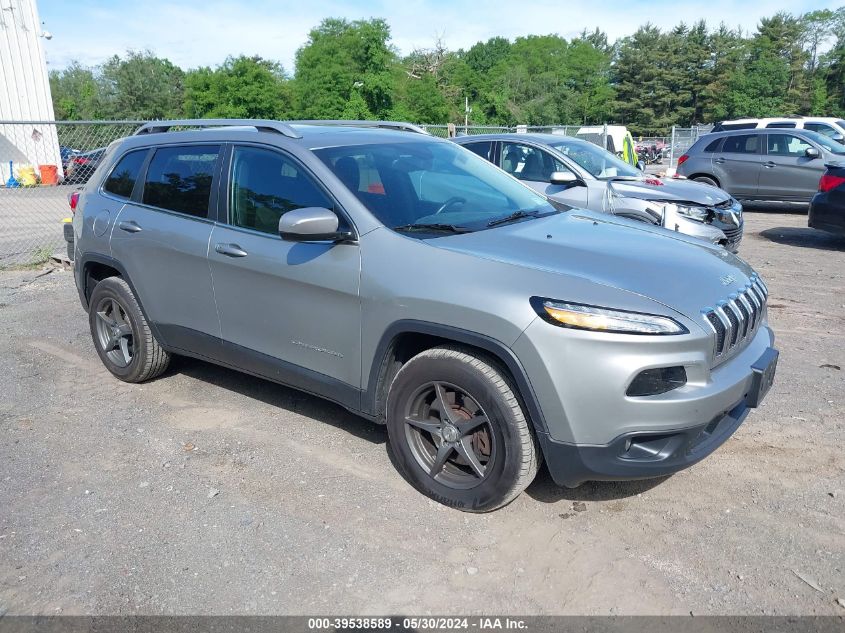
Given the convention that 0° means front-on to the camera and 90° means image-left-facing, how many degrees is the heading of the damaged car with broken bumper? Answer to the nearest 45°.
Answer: approximately 315°

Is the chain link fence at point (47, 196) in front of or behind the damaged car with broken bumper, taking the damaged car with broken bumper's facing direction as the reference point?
behind

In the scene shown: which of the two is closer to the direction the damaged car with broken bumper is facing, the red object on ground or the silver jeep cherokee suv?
the silver jeep cherokee suv

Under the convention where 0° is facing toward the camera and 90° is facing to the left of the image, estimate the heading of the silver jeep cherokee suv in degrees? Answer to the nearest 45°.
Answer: approximately 315°

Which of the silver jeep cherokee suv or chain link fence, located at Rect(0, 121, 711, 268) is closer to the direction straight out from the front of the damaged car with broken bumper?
the silver jeep cherokee suv

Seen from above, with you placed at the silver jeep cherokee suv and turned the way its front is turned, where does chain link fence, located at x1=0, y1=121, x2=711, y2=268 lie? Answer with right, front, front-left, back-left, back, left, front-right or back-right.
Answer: back

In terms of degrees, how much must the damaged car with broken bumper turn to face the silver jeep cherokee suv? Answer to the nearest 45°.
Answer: approximately 45° to its right

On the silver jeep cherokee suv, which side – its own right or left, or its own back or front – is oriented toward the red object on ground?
back

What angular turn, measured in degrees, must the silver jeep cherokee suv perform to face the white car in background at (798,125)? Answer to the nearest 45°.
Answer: approximately 90° to its left

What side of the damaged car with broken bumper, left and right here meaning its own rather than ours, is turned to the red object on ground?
back
